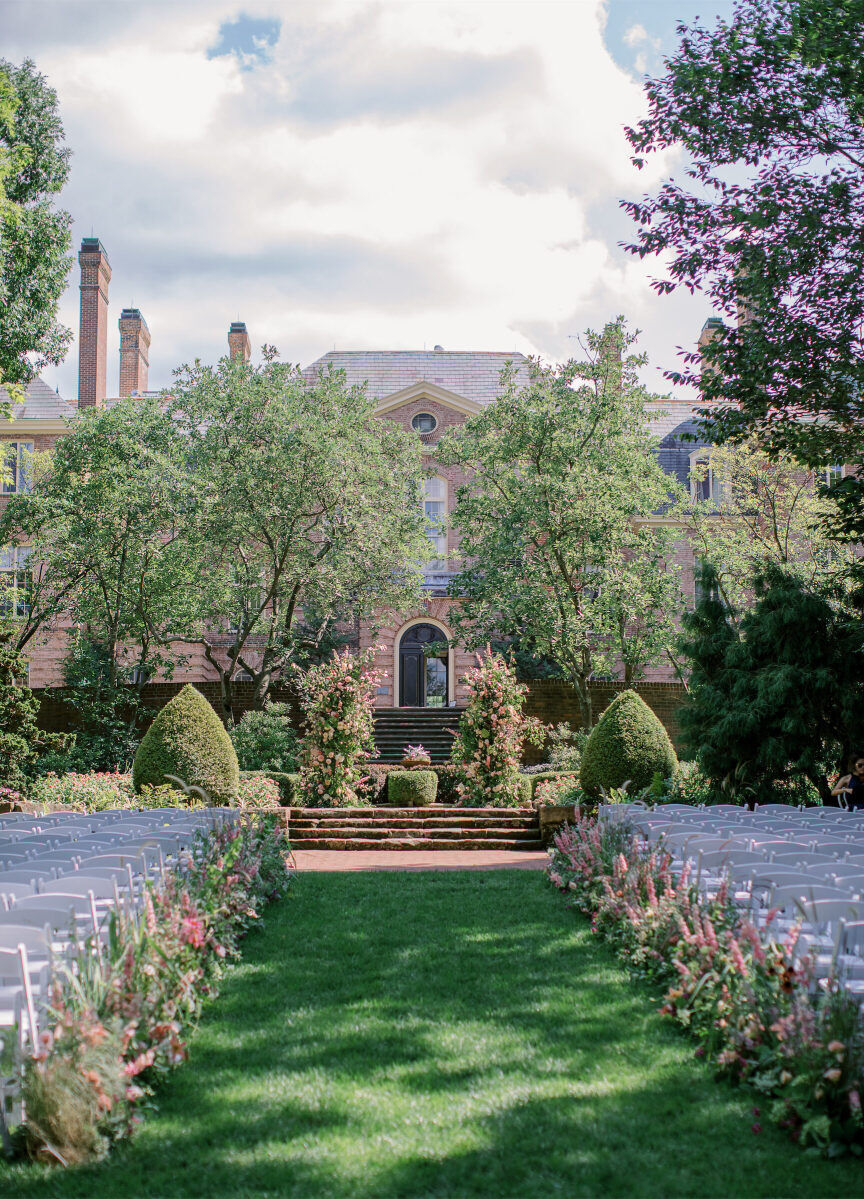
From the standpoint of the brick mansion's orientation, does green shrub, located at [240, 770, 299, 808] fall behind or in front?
in front

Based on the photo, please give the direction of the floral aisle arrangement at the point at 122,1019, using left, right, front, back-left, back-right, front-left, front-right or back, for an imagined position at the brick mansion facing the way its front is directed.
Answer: front

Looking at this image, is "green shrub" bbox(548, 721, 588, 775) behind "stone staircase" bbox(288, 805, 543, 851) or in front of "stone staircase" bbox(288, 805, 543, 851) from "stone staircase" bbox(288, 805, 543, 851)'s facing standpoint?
behind

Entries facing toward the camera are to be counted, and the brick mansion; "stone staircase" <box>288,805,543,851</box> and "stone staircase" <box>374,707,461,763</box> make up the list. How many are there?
3

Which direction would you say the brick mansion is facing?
toward the camera

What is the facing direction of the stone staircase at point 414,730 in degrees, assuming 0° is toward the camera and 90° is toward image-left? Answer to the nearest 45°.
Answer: approximately 0°

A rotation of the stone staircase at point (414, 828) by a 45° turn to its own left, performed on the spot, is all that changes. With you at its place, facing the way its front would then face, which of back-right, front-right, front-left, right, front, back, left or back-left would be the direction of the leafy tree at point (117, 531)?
back

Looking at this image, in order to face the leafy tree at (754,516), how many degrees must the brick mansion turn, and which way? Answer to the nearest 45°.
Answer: approximately 45° to its left

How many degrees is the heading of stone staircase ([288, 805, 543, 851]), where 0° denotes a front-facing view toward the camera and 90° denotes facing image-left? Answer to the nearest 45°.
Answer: approximately 0°

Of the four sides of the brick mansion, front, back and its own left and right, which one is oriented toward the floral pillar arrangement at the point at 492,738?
front

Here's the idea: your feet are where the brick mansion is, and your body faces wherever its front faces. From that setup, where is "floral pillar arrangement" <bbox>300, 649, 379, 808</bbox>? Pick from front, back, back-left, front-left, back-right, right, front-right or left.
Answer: front

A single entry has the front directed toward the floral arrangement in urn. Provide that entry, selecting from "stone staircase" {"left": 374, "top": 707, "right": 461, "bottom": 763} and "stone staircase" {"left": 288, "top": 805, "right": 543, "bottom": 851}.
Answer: "stone staircase" {"left": 374, "top": 707, "right": 461, "bottom": 763}

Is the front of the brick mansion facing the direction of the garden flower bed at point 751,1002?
yes

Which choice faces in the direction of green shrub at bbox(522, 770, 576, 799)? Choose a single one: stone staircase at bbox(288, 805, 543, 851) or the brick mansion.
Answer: the brick mansion
